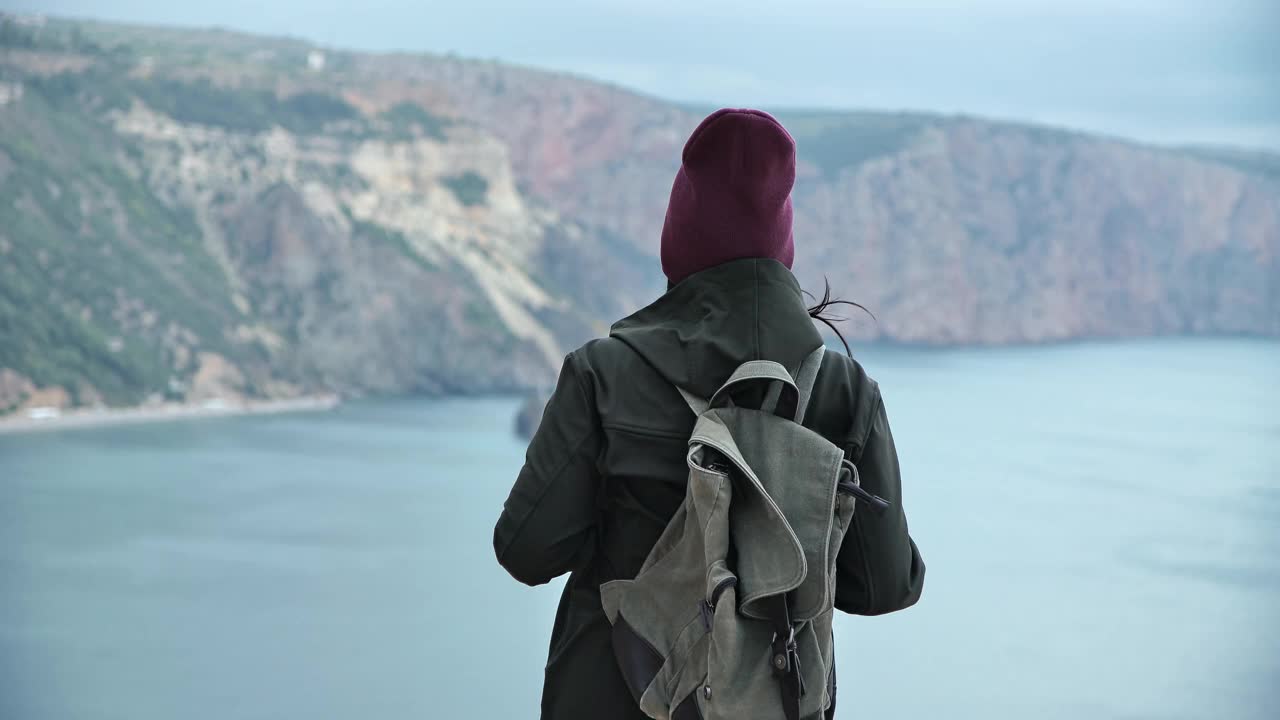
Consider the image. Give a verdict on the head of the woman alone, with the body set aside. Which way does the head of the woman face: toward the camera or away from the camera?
away from the camera

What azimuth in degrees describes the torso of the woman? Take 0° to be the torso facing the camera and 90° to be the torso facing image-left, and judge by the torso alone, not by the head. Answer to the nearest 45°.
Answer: approximately 180°
